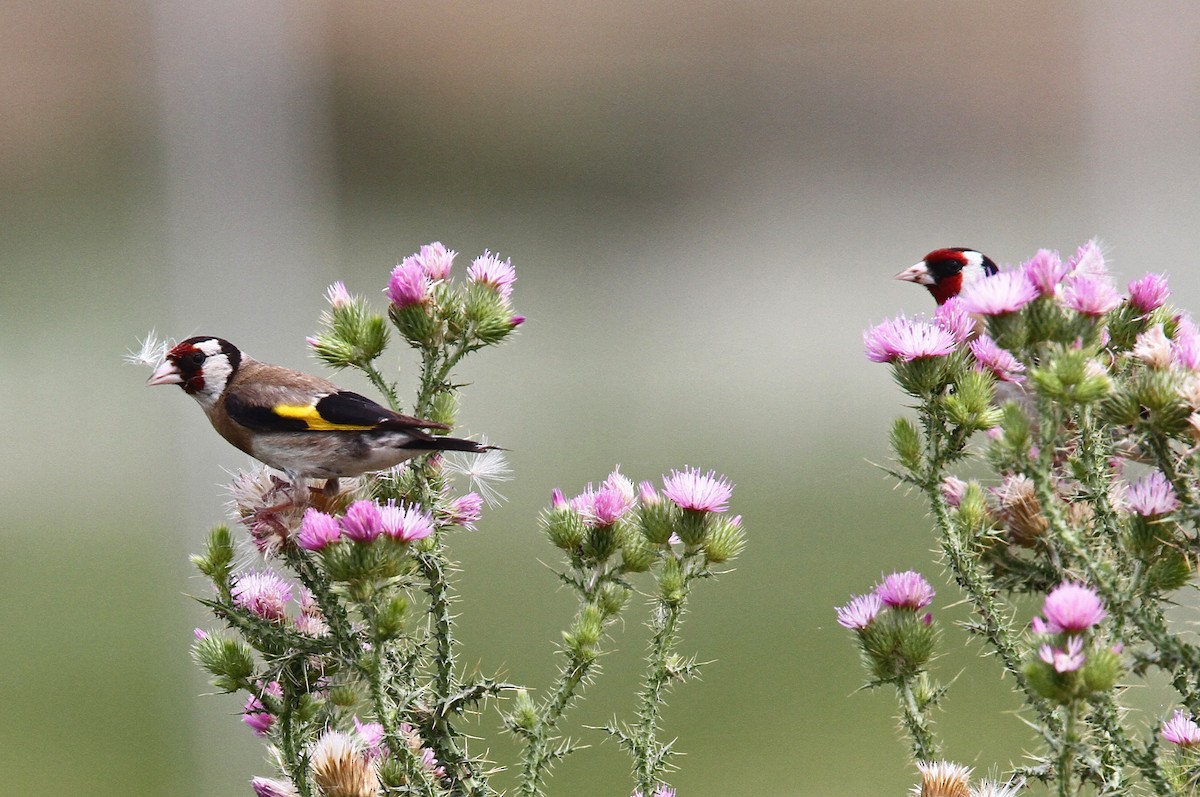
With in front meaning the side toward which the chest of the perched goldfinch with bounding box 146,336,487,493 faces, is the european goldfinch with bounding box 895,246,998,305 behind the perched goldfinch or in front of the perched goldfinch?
behind

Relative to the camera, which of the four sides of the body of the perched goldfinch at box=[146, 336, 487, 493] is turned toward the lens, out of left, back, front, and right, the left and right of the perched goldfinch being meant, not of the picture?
left
